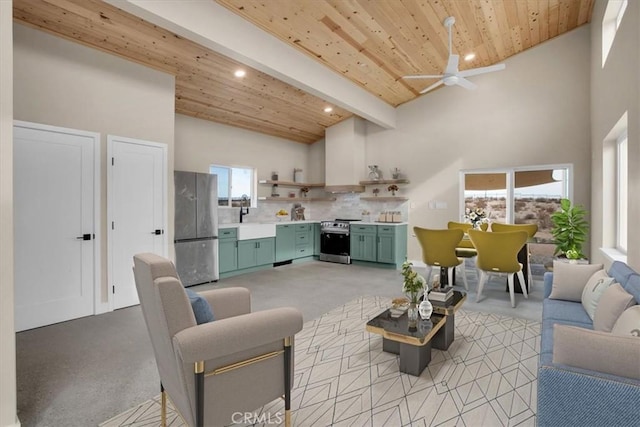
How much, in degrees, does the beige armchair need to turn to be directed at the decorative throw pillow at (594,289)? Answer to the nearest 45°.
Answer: approximately 45° to its right

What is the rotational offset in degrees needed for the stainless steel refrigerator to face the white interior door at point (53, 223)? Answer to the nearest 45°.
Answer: approximately 90° to its right

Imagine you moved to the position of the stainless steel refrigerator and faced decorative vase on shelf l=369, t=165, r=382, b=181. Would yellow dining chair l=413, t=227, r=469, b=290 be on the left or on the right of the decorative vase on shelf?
right

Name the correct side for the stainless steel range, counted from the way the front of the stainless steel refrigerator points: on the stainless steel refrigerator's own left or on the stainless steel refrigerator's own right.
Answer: on the stainless steel refrigerator's own left

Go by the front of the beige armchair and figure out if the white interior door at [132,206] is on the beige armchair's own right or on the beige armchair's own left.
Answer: on the beige armchair's own left

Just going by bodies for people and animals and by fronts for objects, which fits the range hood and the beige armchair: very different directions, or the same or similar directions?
very different directions

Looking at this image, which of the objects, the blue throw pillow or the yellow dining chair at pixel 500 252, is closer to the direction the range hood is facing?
the blue throw pillow
